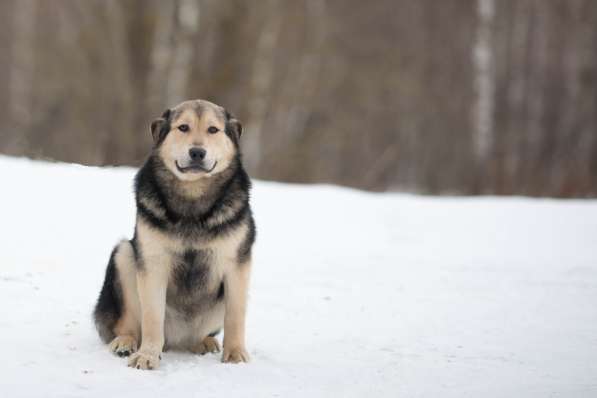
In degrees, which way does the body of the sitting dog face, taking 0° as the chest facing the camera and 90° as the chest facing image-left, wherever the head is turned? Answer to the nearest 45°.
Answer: approximately 0°
